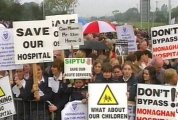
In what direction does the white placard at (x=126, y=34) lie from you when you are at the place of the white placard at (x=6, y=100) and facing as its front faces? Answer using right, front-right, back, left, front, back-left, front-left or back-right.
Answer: back-left

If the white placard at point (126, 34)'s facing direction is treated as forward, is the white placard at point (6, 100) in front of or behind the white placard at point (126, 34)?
in front

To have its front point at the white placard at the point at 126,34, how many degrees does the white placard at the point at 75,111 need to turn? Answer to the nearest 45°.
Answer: approximately 180°

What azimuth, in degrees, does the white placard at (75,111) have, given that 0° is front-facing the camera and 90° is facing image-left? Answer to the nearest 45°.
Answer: approximately 0°

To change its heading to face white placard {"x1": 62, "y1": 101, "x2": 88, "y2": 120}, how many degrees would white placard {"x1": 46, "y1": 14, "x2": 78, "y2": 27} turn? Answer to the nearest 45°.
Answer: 0° — it already faces it
